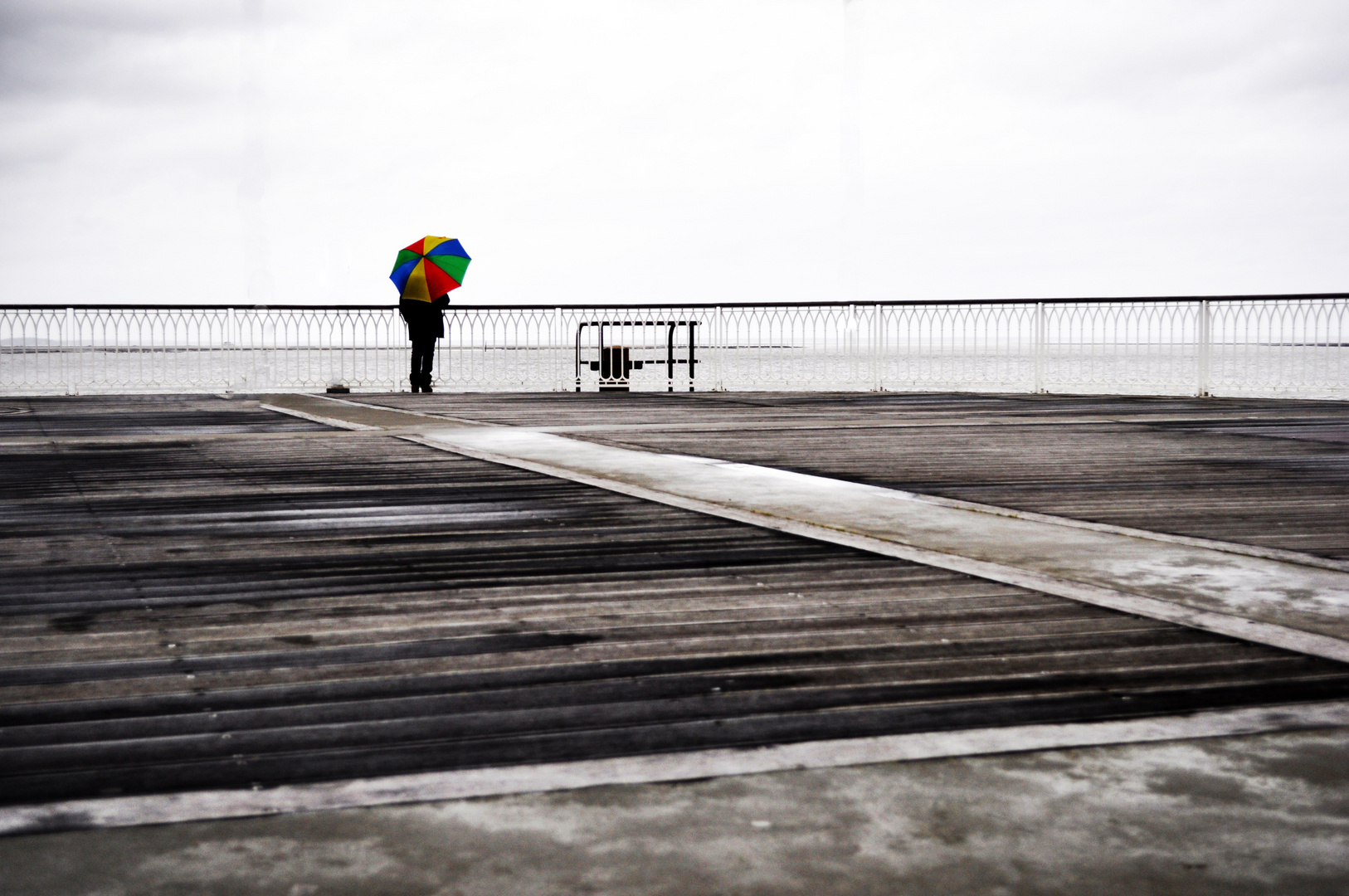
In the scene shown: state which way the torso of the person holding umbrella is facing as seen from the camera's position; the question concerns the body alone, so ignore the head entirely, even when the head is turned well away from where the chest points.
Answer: away from the camera
